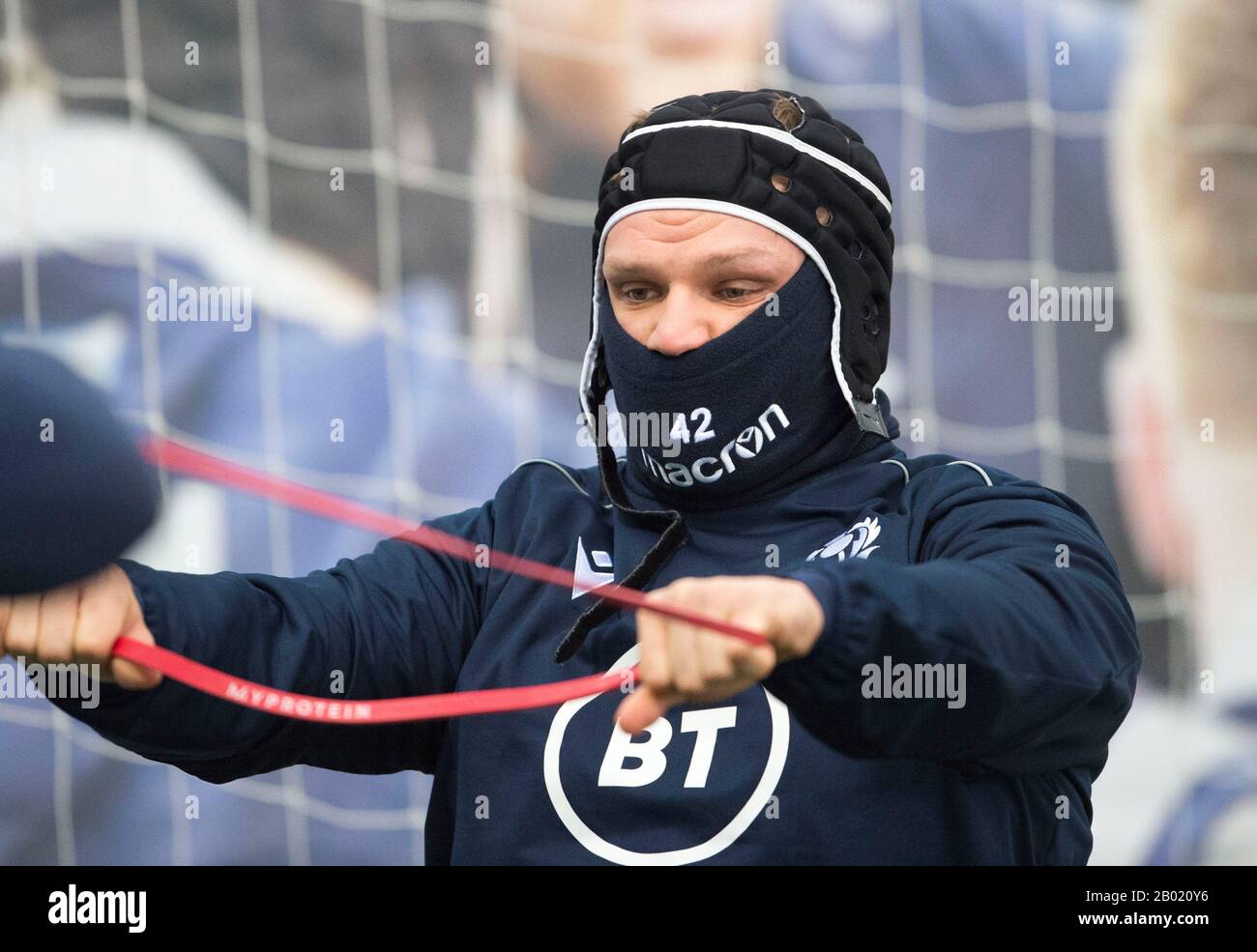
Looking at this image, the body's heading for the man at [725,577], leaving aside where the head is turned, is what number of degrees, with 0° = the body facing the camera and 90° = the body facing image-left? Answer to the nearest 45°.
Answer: approximately 45°

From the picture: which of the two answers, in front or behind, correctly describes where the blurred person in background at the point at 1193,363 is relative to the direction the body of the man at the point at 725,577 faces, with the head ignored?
behind
